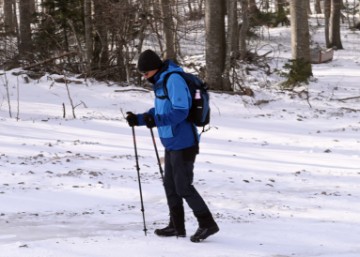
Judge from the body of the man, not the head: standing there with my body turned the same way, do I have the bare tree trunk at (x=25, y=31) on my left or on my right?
on my right

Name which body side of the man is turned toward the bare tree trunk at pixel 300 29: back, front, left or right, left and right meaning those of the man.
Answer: right

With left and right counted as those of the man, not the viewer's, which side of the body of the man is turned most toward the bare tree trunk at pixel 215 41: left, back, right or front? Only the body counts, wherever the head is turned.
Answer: right

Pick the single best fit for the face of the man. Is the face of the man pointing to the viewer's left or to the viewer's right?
to the viewer's left

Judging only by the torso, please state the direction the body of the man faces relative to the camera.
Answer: to the viewer's left

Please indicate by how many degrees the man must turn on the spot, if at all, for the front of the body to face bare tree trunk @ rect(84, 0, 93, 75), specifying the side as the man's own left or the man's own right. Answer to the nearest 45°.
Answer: approximately 90° to the man's own right

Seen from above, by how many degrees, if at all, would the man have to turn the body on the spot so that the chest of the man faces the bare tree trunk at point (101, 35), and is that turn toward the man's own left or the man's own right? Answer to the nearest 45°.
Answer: approximately 90° to the man's own right

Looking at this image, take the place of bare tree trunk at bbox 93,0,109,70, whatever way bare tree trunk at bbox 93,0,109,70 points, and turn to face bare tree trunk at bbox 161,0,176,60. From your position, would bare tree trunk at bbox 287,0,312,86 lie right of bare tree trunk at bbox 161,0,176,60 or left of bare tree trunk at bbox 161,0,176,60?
right
